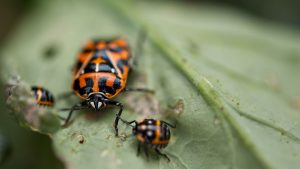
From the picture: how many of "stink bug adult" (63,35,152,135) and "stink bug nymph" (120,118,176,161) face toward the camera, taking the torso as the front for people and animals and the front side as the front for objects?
1

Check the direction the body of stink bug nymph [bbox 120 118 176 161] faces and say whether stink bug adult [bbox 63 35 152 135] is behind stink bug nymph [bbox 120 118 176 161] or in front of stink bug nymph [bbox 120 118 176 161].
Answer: in front

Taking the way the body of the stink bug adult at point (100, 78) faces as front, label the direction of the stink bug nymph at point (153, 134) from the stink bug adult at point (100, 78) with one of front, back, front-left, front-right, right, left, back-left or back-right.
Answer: front-left

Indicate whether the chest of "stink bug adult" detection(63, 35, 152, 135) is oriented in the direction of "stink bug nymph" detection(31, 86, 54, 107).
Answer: no

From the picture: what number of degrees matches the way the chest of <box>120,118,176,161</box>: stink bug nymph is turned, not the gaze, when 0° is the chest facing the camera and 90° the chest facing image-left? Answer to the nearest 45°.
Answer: approximately 90°

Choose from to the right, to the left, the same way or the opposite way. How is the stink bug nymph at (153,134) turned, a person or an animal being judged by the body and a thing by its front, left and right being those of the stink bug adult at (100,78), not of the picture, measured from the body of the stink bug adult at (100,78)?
to the right

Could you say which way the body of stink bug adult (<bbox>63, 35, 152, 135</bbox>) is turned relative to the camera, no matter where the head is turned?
toward the camera
